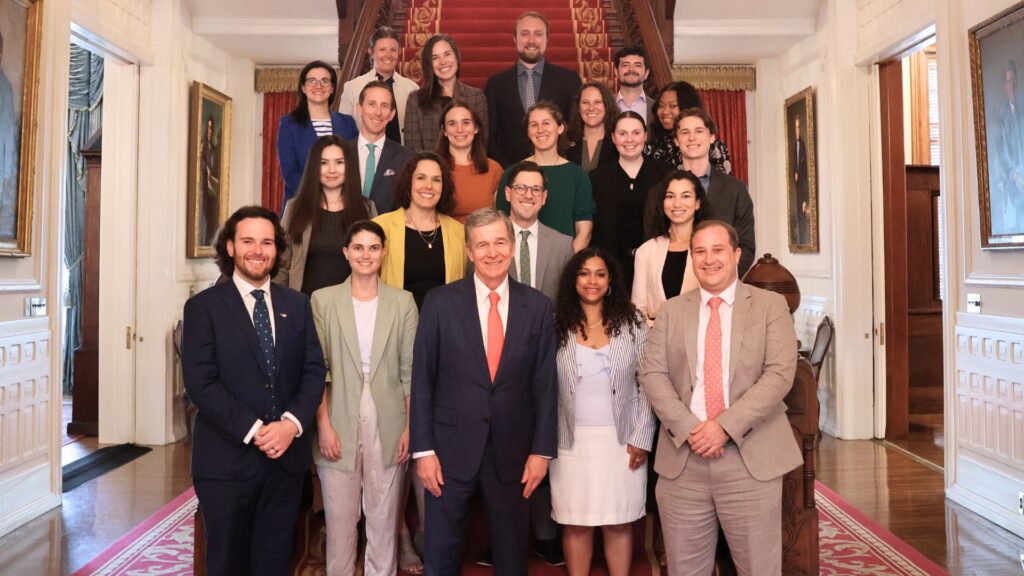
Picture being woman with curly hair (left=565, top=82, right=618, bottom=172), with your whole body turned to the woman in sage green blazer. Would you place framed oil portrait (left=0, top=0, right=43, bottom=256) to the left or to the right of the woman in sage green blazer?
right

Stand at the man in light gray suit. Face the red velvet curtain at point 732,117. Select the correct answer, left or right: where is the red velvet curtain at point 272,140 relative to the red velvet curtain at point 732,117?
left

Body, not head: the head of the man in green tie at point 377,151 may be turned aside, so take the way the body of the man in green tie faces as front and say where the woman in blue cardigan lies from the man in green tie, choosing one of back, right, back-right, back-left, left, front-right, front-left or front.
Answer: back-right

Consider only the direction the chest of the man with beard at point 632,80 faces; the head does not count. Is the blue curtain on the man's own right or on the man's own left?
on the man's own right

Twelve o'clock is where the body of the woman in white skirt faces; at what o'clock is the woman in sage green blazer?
The woman in sage green blazer is roughly at 3 o'clock from the woman in white skirt.
